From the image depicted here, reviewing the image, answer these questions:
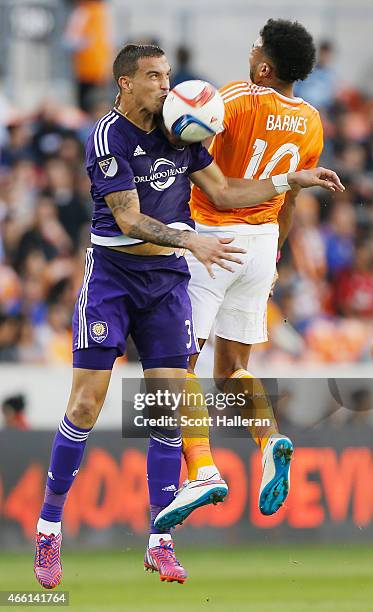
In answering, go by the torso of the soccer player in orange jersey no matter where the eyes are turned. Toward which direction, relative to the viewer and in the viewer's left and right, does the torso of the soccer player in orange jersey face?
facing away from the viewer and to the left of the viewer

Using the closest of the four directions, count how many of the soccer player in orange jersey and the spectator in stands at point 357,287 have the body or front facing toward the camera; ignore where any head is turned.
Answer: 1

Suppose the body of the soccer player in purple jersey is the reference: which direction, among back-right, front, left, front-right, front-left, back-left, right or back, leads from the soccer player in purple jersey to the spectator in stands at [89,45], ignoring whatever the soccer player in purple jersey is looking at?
back-left

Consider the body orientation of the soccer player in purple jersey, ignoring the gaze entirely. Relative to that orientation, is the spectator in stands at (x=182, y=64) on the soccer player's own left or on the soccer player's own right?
on the soccer player's own left

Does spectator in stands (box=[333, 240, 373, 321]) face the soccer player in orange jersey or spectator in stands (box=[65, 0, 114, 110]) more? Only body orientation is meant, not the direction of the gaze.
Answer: the soccer player in orange jersey

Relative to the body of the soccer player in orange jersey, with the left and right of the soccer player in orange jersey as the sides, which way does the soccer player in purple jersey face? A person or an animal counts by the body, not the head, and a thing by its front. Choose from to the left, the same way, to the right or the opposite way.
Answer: the opposite way

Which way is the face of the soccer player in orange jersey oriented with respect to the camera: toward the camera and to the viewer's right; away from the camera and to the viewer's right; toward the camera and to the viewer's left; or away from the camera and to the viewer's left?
away from the camera and to the viewer's left

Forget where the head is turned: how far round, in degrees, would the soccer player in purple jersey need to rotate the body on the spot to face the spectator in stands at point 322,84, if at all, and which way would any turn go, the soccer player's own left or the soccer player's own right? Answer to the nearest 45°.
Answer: approximately 135° to the soccer player's own left

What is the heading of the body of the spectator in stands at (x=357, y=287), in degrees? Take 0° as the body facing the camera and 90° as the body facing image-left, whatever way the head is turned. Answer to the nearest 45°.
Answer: approximately 0°

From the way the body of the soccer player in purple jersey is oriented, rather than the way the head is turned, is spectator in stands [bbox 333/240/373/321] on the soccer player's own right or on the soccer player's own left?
on the soccer player's own left
